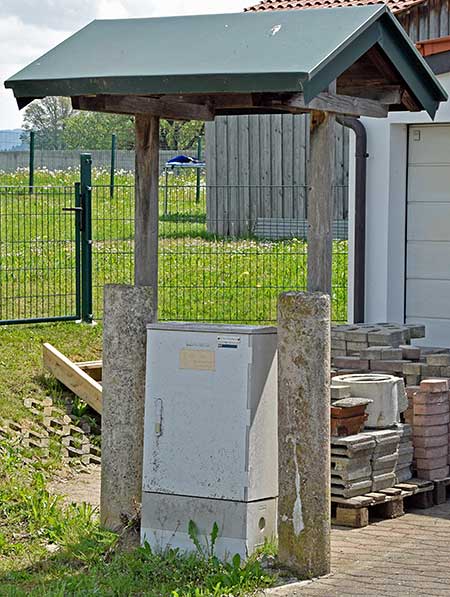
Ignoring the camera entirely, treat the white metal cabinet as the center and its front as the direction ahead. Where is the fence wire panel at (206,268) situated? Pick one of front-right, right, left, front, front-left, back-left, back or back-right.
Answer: back-right

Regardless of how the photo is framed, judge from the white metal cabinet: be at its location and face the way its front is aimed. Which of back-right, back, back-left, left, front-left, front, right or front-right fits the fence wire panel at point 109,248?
back-right

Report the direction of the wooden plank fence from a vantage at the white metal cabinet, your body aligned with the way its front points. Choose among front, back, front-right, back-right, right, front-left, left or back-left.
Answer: back-right

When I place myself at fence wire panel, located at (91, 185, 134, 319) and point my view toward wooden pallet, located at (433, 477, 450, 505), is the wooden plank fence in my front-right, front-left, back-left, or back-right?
back-left

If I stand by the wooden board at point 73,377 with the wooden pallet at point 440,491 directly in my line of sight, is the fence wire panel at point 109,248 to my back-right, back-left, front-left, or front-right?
back-left

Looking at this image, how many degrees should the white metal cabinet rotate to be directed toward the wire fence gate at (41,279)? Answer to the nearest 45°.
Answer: approximately 135° to its right

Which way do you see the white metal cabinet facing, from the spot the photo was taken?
facing the viewer and to the left of the viewer

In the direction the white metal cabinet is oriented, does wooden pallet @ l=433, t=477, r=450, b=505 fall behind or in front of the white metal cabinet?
behind
